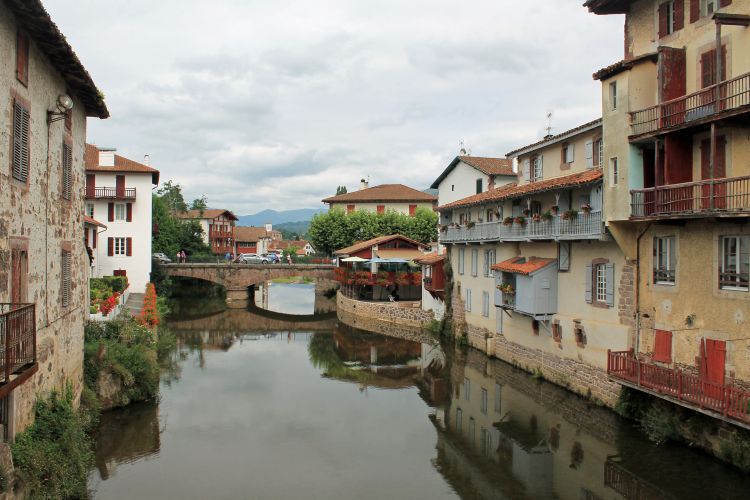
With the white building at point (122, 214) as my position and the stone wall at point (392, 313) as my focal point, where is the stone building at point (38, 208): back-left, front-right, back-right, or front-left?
front-right

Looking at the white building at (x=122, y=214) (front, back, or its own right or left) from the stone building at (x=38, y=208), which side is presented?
front

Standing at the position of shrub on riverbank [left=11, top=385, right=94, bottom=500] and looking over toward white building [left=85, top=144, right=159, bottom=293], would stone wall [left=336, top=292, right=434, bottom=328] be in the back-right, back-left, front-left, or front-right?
front-right

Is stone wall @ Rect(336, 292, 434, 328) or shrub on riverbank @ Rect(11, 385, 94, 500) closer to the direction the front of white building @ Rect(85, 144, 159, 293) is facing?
the shrub on riverbank

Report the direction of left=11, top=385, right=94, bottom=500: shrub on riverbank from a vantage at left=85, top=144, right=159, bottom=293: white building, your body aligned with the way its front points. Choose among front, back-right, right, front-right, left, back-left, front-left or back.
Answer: front

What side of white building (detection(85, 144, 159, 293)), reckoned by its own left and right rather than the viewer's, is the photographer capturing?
front

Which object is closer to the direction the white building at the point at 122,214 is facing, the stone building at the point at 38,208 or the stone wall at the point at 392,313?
the stone building

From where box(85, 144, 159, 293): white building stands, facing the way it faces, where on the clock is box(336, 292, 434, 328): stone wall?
The stone wall is roughly at 10 o'clock from the white building.
